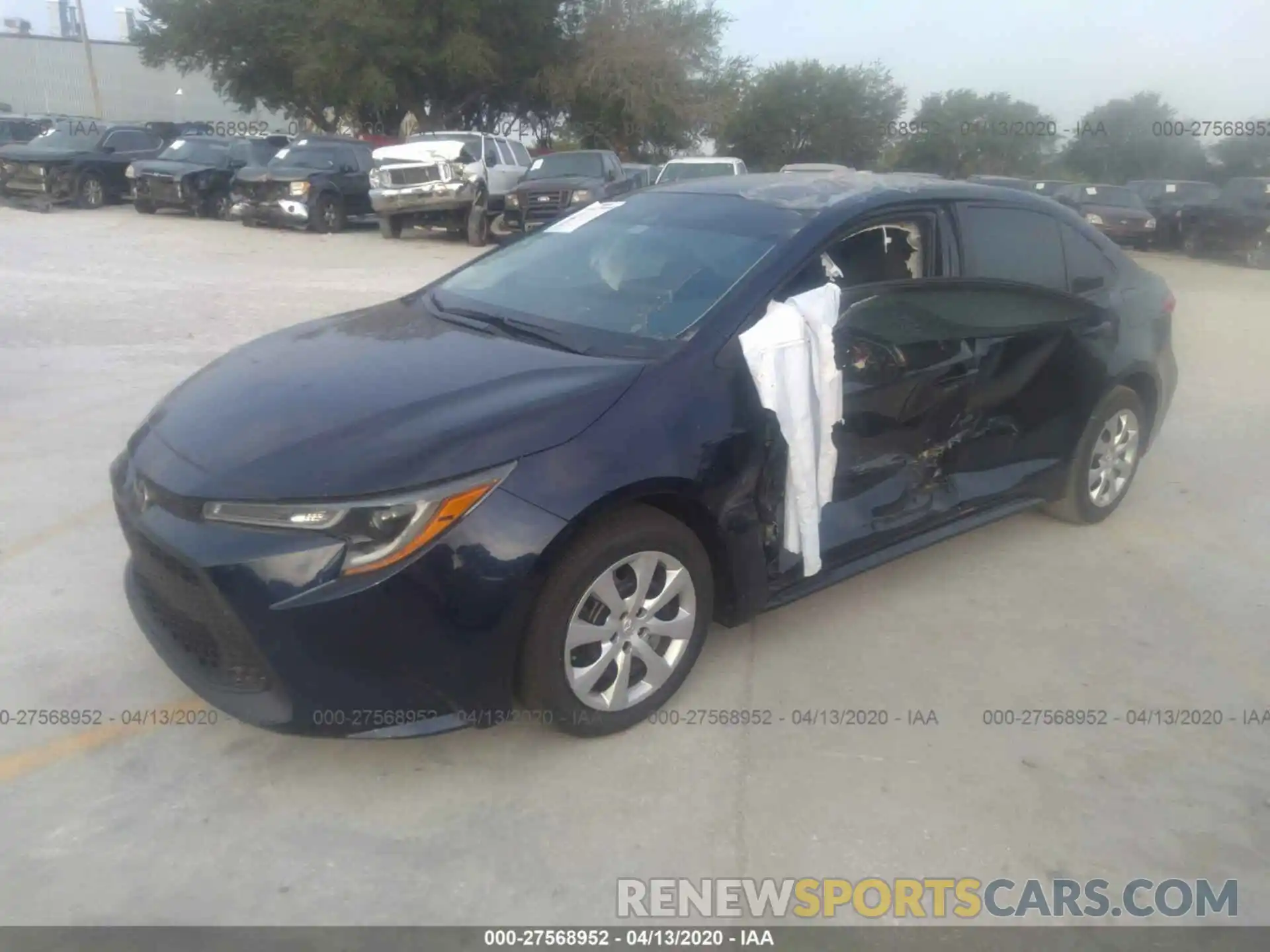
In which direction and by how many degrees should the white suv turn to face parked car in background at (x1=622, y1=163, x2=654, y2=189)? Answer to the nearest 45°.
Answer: approximately 180°

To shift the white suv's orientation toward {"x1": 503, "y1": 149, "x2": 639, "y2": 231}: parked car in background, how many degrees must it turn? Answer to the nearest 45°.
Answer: approximately 90° to its left

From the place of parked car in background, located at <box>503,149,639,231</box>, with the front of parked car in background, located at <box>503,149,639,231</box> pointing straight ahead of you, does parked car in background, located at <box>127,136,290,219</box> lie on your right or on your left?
on your right

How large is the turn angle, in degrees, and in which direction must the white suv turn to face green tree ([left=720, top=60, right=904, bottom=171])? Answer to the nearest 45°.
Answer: approximately 180°

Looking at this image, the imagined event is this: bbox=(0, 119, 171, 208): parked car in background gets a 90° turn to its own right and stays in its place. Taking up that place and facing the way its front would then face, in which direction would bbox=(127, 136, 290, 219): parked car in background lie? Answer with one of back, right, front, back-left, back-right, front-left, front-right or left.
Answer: back

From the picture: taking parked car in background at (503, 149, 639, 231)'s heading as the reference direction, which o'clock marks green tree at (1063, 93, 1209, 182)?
The green tree is roughly at 6 o'clock from the parked car in background.

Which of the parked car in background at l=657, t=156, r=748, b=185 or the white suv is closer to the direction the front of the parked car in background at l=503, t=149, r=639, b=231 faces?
the white suv

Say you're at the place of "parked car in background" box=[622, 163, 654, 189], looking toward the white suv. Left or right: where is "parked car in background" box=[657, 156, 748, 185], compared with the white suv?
left

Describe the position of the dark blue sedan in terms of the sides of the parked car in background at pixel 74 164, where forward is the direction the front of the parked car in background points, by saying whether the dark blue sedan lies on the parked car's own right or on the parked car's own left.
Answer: on the parked car's own left

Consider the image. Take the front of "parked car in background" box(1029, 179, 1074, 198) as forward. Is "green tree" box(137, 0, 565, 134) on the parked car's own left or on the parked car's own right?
on the parked car's own right

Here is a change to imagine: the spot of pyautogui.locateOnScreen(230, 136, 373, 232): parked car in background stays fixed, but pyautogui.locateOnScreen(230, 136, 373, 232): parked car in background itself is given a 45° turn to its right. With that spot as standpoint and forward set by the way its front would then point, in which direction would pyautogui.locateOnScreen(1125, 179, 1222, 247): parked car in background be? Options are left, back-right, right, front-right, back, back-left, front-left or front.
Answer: back

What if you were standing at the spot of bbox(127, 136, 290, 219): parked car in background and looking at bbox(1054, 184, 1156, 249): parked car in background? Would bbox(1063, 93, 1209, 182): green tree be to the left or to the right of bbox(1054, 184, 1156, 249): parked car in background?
left

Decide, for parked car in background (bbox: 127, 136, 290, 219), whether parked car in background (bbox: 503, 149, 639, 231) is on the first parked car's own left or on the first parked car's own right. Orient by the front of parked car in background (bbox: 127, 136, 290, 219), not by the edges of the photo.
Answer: on the first parked car's own left
